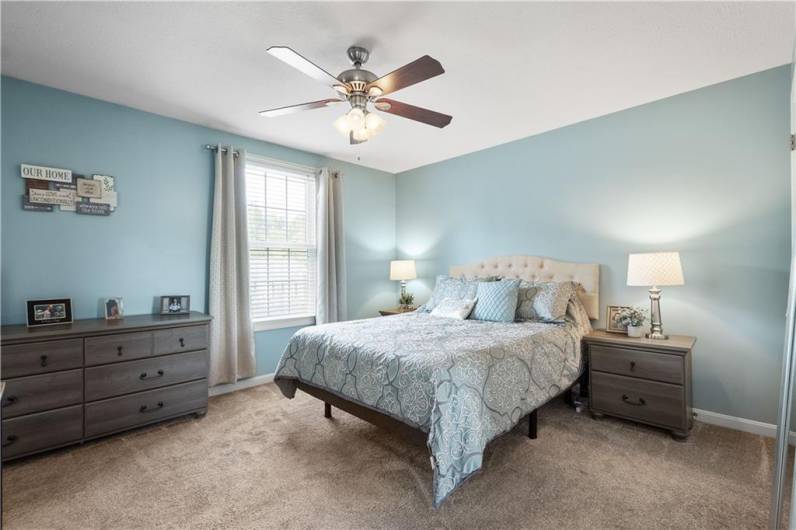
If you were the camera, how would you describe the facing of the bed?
facing the viewer and to the left of the viewer

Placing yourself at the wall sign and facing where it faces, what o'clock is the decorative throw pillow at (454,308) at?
The decorative throw pillow is roughly at 10 o'clock from the wall sign.

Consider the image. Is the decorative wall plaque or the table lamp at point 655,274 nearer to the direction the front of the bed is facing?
the decorative wall plaque

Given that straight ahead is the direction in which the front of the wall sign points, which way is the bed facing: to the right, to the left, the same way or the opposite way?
to the right

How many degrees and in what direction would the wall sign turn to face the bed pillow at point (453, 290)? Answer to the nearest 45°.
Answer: approximately 45° to its left

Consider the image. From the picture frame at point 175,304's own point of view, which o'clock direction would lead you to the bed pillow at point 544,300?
The bed pillow is roughly at 10 o'clock from the picture frame.

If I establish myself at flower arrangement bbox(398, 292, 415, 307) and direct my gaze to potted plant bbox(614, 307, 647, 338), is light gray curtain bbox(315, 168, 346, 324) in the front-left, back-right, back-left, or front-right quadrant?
back-right

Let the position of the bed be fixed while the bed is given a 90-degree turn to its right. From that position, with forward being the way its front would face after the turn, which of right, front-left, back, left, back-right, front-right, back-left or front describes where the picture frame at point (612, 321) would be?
right

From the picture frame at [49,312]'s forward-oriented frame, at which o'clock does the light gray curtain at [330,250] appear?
The light gray curtain is roughly at 9 o'clock from the picture frame.

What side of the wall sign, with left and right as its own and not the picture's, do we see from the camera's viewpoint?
front

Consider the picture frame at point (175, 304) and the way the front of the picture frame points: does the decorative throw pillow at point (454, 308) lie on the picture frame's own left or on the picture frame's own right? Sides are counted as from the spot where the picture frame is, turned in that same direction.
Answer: on the picture frame's own left

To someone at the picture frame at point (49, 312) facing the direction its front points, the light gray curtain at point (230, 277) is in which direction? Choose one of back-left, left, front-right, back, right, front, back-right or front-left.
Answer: left
